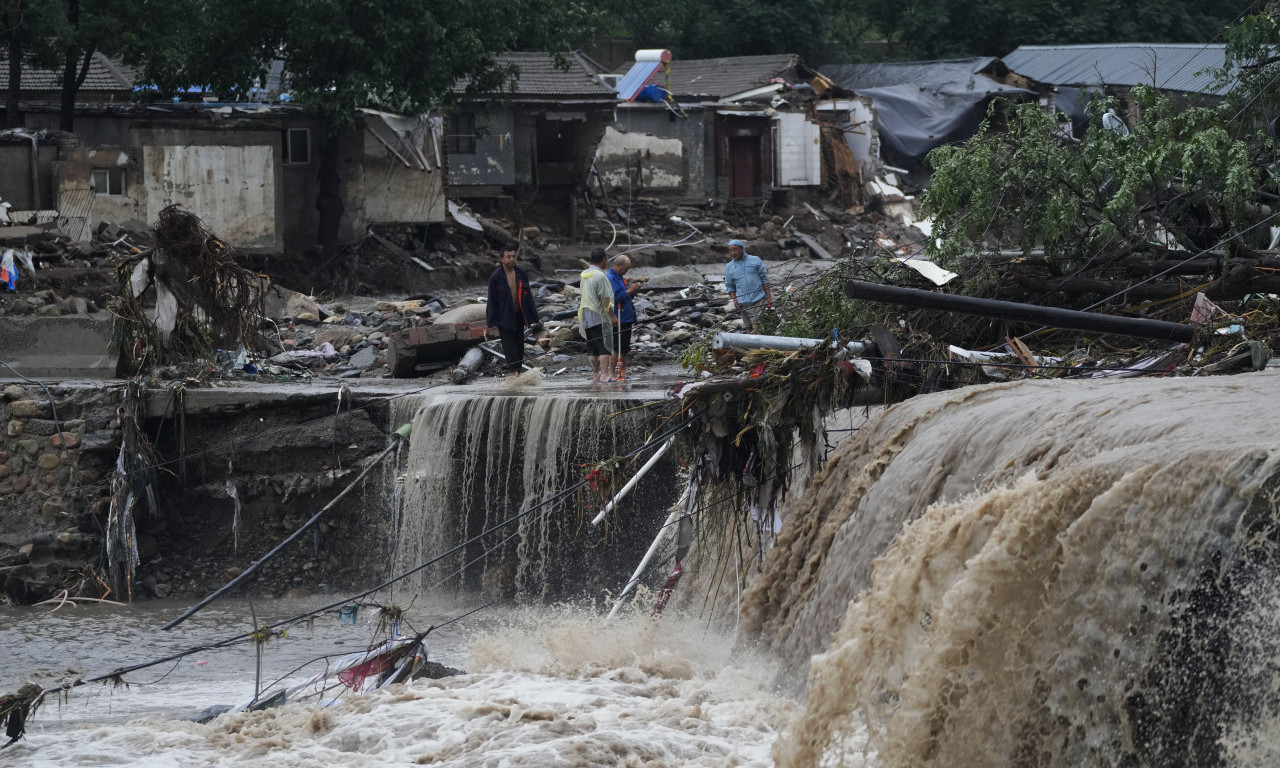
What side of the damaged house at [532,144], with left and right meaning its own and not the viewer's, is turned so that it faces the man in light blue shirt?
front

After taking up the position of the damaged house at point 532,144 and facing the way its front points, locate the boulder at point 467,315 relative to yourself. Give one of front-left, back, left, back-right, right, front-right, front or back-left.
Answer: front

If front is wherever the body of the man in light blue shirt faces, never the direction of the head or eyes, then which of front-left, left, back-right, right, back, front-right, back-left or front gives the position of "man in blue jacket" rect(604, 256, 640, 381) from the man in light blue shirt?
front

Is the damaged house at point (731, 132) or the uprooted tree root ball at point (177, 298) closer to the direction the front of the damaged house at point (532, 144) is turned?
the uprooted tree root ball

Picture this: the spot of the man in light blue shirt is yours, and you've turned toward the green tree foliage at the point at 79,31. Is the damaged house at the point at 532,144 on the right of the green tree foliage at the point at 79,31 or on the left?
right

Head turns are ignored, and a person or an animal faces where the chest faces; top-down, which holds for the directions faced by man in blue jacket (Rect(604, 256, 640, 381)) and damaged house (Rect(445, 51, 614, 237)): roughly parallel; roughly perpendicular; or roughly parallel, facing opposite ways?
roughly perpendicular

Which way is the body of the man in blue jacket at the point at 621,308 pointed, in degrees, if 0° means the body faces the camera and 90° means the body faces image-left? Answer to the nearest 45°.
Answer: approximately 270°

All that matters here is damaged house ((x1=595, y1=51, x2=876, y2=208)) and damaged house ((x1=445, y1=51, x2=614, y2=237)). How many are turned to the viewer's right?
0

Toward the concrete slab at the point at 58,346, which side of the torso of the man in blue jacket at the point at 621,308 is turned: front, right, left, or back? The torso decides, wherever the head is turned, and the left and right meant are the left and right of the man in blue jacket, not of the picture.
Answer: back

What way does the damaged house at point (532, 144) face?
toward the camera

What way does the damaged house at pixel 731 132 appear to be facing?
toward the camera
